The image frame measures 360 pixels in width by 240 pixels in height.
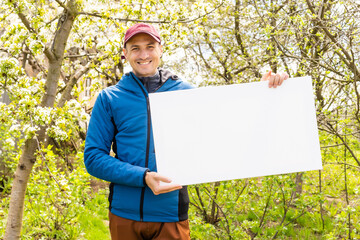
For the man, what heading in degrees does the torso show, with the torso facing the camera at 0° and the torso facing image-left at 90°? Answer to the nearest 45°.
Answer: approximately 0°
